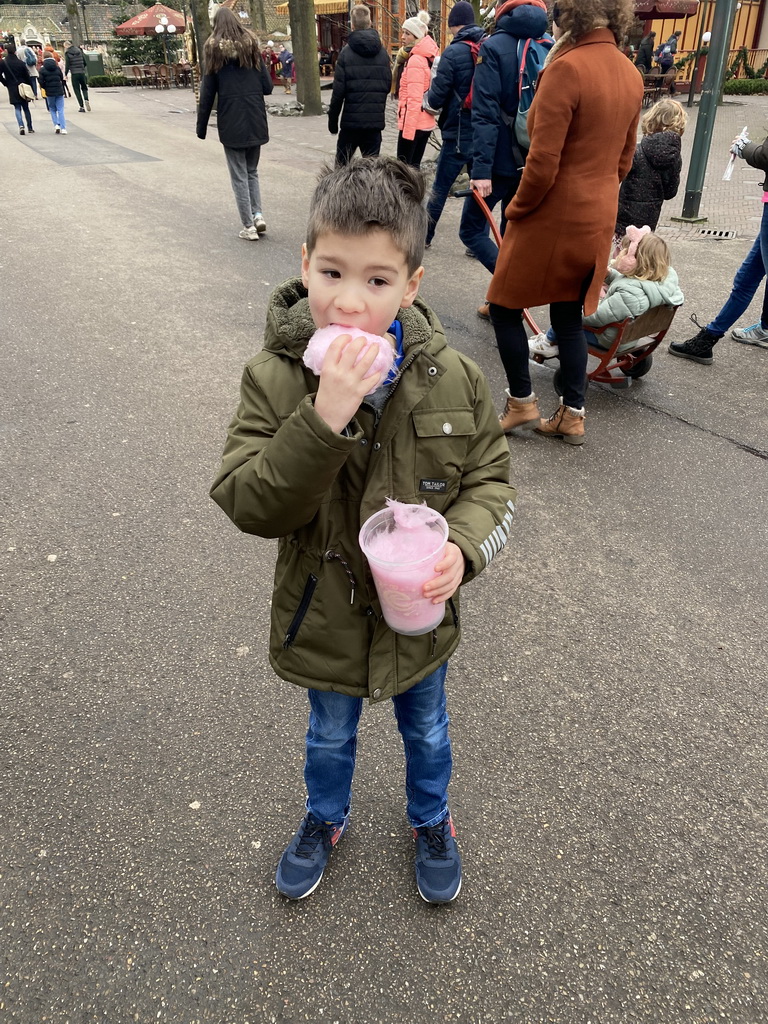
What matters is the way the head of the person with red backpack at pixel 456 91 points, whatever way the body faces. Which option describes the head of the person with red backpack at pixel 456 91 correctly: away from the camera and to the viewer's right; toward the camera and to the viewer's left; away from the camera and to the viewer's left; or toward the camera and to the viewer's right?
away from the camera and to the viewer's left

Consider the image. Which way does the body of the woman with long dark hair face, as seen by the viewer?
away from the camera

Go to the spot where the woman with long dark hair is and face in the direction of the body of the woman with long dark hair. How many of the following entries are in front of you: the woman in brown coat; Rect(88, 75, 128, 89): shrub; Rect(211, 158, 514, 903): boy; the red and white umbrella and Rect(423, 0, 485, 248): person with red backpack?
2

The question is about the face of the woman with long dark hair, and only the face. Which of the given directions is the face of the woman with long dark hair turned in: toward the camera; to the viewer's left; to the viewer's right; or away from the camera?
away from the camera

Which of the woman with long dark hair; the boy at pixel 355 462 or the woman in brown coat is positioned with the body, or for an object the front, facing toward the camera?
the boy

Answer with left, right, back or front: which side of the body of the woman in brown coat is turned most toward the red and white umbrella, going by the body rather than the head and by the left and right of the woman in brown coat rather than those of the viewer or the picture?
front

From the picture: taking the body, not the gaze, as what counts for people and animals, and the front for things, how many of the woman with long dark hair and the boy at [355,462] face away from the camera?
1

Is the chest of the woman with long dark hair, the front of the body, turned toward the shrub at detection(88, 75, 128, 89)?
yes

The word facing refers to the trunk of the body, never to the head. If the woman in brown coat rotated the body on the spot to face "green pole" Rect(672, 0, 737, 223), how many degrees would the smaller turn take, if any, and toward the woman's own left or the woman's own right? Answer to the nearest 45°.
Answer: approximately 45° to the woman's own right

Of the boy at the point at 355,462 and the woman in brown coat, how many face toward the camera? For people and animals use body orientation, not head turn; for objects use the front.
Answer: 1

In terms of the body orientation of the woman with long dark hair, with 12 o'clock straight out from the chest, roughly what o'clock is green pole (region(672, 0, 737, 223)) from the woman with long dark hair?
The green pole is roughly at 3 o'clock from the woman with long dark hair.

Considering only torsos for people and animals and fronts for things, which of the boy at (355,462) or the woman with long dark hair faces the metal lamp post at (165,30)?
the woman with long dark hair

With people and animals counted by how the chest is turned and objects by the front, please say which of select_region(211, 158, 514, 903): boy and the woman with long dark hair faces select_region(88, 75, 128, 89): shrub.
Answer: the woman with long dark hair

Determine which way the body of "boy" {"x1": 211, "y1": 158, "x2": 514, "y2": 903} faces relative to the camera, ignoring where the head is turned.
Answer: toward the camera

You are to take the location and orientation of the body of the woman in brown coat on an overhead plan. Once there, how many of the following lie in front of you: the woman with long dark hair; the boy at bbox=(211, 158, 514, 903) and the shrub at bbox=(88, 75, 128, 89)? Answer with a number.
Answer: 2
